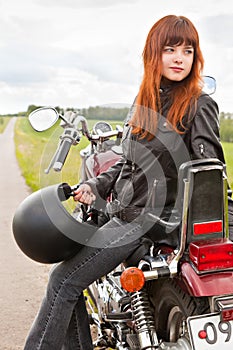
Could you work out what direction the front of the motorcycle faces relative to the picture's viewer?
facing away from the viewer and to the left of the viewer

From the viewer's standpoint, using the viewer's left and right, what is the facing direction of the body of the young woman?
facing the viewer and to the left of the viewer
